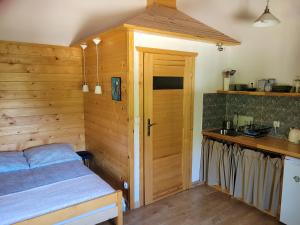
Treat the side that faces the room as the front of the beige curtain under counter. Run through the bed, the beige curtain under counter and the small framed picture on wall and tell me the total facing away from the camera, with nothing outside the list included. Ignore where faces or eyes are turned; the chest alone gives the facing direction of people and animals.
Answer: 0

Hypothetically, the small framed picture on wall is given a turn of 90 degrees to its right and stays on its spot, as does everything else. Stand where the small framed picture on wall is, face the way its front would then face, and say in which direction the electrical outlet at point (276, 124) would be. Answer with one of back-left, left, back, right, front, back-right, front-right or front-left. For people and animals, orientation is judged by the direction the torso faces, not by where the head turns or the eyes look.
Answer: back-right

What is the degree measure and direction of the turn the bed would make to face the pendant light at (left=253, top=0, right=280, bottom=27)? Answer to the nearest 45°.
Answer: approximately 45° to its left

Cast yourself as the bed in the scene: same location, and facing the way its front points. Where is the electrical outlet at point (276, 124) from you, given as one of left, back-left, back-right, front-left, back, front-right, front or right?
front-left

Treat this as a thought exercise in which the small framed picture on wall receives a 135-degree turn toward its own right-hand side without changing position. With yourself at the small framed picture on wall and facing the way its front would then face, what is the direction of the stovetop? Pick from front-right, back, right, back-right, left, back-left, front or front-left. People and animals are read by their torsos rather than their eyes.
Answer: right

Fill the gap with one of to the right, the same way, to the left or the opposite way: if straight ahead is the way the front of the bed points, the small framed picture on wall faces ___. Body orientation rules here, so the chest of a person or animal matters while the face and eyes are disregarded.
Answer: to the right

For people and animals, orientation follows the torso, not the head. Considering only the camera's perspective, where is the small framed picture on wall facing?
facing the viewer and to the left of the viewer

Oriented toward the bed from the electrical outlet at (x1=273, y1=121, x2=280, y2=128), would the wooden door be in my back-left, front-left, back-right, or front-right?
front-right

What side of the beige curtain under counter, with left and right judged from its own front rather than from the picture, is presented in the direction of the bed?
front

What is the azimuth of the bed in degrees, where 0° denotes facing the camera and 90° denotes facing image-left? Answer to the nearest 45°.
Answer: approximately 315°

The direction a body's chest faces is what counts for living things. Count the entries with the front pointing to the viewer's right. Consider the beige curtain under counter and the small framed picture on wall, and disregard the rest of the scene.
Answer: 0
